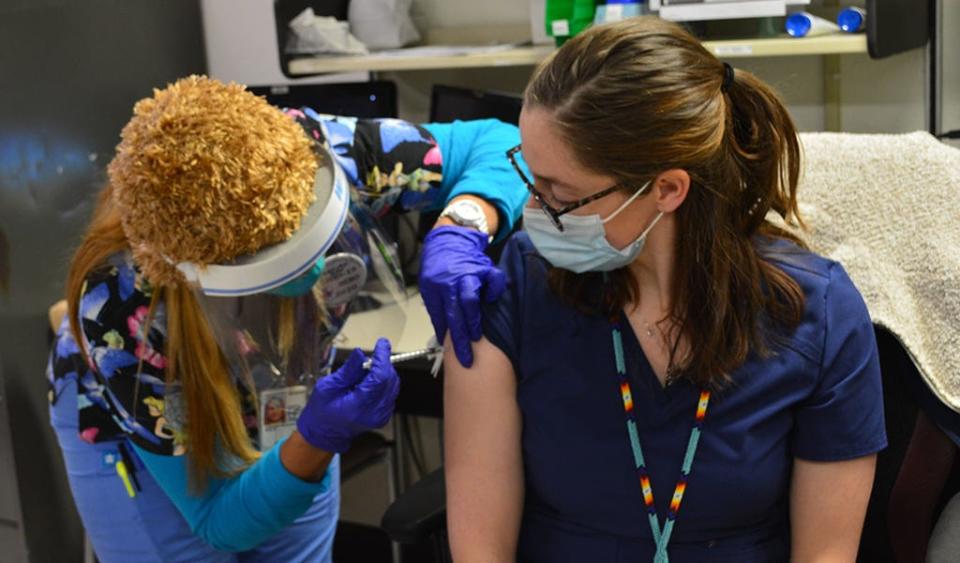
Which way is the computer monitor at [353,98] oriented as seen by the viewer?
toward the camera

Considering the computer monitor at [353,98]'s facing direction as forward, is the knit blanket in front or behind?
in front
